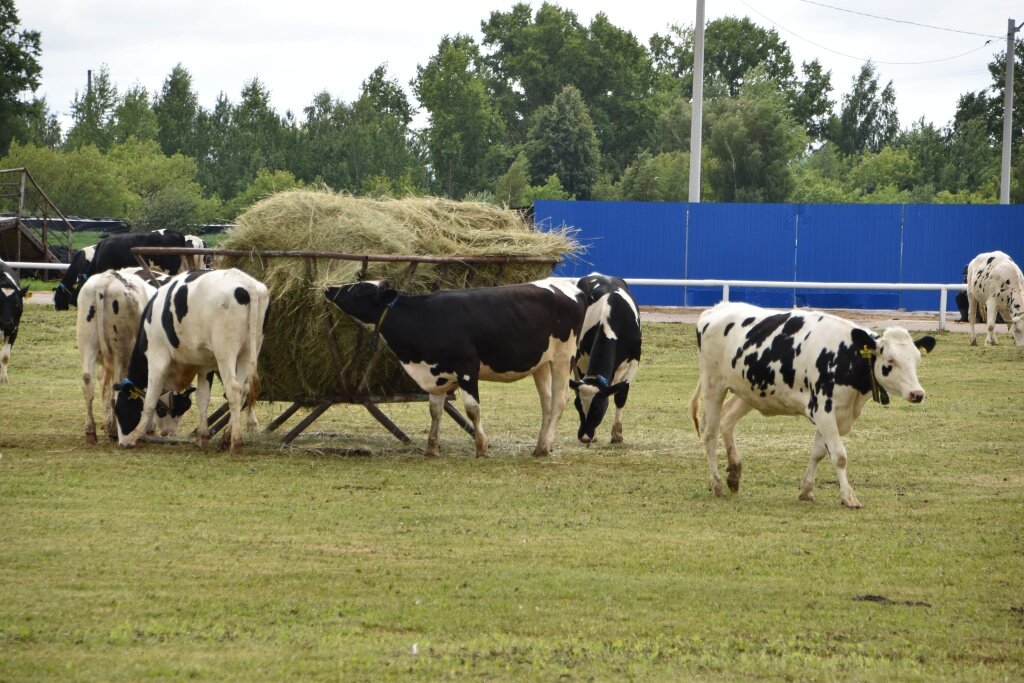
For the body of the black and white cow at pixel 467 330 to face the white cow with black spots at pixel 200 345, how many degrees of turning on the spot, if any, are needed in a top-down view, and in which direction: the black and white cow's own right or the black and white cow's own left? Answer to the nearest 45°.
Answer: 0° — it already faces it

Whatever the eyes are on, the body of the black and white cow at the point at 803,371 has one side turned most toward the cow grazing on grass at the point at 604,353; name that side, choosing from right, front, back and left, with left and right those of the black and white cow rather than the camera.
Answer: back

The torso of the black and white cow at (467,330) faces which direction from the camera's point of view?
to the viewer's left

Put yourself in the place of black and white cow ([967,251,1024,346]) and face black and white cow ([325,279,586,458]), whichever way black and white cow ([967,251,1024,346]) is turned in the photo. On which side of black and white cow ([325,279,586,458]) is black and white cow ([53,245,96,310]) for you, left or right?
right

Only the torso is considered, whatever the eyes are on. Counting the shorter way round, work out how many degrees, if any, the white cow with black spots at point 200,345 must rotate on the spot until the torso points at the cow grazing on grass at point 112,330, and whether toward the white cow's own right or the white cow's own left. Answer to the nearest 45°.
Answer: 0° — it already faces it

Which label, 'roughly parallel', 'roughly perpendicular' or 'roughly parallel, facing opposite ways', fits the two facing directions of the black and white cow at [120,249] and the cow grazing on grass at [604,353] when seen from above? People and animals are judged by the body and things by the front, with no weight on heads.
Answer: roughly perpendicular

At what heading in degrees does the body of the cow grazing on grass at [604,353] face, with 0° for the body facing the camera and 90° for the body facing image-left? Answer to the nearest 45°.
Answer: approximately 0°

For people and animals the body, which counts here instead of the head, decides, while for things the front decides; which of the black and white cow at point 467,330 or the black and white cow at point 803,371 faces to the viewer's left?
the black and white cow at point 467,330

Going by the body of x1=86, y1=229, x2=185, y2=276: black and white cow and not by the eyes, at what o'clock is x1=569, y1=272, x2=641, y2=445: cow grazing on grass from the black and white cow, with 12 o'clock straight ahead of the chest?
The cow grazing on grass is roughly at 8 o'clock from the black and white cow.

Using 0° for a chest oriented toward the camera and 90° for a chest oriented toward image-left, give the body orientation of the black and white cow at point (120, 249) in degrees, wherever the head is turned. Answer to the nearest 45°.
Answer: approximately 90°

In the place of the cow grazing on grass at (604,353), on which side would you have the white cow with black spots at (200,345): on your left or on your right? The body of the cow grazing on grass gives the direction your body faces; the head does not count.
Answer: on your right

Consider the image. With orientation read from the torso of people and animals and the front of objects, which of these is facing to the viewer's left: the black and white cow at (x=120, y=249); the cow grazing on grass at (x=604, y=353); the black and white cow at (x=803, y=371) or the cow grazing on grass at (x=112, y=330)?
the black and white cow at (x=120, y=249)

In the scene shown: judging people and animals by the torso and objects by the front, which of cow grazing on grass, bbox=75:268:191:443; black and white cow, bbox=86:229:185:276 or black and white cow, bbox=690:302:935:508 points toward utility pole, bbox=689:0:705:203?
the cow grazing on grass
